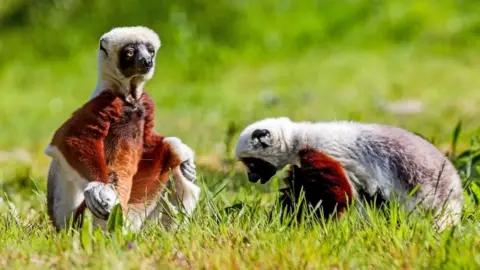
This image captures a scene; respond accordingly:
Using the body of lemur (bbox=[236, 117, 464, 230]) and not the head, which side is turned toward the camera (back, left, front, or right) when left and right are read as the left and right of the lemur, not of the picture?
left

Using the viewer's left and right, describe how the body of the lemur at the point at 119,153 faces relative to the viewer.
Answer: facing the viewer and to the right of the viewer

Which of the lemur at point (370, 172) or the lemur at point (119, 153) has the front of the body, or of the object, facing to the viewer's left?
the lemur at point (370, 172)

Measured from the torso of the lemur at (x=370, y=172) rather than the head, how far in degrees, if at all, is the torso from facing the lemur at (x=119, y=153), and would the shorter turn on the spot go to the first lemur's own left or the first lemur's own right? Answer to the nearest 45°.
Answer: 0° — it already faces it

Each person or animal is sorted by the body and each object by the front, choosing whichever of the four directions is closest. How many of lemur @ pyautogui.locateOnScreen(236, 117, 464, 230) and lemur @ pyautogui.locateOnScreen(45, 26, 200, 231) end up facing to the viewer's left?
1

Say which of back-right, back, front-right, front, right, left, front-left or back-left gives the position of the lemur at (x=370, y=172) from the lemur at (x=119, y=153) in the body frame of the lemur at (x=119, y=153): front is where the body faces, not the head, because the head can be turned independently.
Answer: front-left
